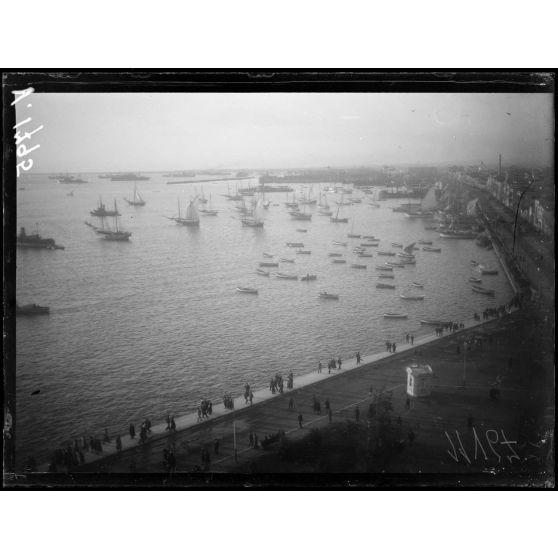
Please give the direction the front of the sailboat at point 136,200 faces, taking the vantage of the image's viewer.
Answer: facing to the left of the viewer

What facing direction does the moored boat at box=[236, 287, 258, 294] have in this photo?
to the viewer's left

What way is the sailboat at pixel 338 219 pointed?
to the viewer's left

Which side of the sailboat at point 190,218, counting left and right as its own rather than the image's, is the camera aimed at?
left

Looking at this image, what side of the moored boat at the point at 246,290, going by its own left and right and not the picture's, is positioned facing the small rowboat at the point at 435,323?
back

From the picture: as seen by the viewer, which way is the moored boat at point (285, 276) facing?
to the viewer's left

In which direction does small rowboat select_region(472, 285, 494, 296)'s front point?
to the viewer's left

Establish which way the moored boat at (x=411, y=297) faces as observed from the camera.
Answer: facing to the left of the viewer
